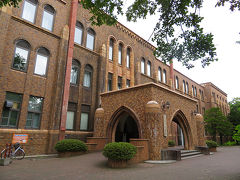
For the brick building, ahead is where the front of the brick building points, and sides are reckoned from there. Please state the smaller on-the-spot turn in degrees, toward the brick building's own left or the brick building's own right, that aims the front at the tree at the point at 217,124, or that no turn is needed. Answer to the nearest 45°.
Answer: approximately 90° to the brick building's own left

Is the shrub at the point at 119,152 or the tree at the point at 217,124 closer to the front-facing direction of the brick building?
the shrub

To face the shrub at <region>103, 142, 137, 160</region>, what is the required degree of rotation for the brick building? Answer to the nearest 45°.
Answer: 0° — it already faces it

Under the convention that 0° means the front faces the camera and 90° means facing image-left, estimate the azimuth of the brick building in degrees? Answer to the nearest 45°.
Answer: approximately 315°
